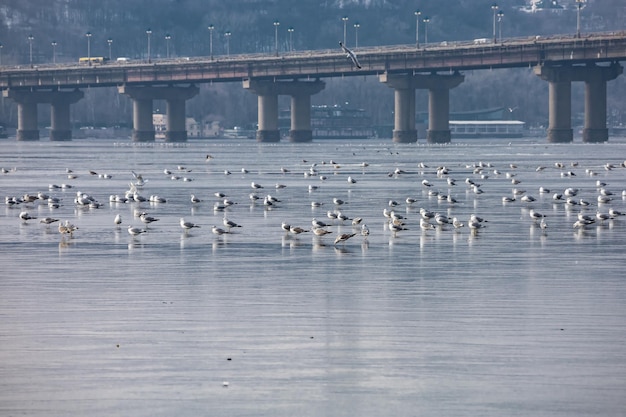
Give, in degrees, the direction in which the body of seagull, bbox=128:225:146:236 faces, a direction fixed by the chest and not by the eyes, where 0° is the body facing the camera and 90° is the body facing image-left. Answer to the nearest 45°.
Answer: approximately 90°

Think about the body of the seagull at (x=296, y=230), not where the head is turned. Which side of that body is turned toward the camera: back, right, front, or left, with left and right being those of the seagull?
left

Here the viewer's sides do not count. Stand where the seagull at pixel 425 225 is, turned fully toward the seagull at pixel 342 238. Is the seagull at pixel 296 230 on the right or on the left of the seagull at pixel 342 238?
right

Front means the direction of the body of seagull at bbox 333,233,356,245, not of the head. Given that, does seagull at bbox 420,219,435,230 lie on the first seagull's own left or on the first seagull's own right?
on the first seagull's own right

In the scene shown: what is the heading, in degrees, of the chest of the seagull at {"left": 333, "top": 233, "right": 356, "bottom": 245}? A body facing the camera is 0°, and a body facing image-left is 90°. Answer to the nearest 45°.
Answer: approximately 90°

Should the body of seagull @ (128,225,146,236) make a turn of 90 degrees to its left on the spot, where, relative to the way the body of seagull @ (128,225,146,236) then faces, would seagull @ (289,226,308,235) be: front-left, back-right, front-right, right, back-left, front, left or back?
left

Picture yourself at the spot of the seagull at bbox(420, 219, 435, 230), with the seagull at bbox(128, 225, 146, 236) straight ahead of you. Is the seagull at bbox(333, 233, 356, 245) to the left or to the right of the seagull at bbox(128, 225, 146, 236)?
left

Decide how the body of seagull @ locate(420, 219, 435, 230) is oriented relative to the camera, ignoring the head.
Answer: to the viewer's left
